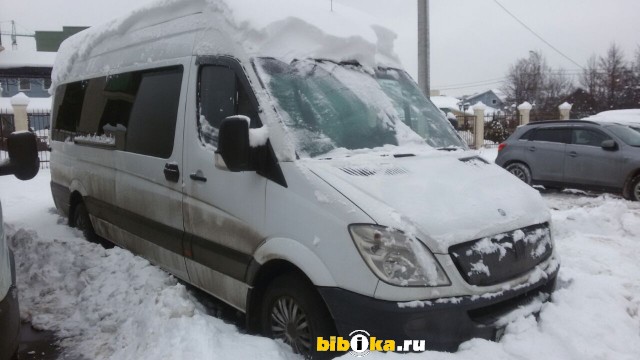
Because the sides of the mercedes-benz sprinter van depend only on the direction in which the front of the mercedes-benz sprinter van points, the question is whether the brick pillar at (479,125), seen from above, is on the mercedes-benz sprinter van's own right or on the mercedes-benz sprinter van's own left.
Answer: on the mercedes-benz sprinter van's own left

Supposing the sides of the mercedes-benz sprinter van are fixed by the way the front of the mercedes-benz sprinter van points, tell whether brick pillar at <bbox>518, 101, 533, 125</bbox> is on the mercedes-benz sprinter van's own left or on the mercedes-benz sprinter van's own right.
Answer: on the mercedes-benz sprinter van's own left

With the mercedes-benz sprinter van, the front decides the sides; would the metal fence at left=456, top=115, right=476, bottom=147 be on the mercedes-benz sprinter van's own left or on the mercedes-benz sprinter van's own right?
on the mercedes-benz sprinter van's own left

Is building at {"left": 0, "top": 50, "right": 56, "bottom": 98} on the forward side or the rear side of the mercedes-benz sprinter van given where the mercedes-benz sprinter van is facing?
on the rear side

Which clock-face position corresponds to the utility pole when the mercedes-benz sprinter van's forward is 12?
The utility pole is roughly at 8 o'clock from the mercedes-benz sprinter van.

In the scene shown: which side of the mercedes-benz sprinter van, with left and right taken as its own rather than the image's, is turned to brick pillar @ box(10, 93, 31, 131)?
back

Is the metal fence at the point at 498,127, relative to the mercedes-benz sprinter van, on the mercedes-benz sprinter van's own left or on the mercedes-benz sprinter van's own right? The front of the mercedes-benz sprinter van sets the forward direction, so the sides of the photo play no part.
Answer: on the mercedes-benz sprinter van's own left

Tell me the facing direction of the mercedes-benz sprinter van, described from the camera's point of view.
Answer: facing the viewer and to the right of the viewer
